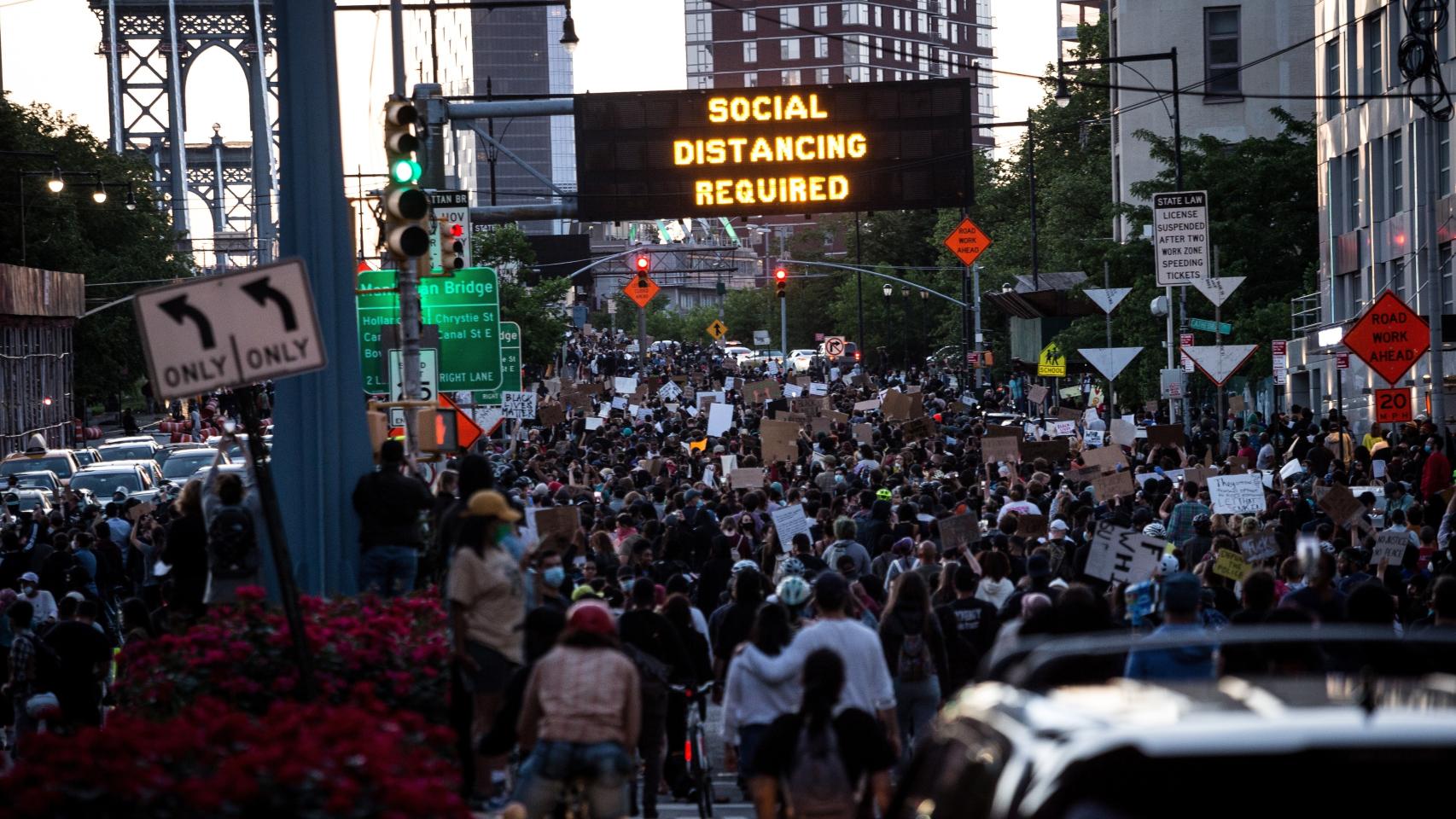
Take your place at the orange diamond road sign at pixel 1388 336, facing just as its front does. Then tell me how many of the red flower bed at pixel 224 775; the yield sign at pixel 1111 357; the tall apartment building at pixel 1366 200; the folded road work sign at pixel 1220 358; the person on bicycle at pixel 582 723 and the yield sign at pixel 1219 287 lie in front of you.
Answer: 2

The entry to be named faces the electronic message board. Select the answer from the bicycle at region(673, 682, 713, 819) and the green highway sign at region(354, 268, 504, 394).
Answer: the bicycle

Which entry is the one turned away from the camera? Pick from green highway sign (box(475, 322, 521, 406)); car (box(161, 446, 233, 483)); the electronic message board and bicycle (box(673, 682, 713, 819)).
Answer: the bicycle

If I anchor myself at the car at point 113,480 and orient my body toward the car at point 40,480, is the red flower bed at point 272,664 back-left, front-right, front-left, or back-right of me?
back-left

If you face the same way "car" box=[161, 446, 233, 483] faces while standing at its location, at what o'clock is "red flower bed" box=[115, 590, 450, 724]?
The red flower bed is roughly at 12 o'clock from the car.

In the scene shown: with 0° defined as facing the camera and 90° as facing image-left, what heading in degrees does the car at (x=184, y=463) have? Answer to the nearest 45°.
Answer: approximately 0°

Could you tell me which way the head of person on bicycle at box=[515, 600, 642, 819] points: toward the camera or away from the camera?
away from the camera

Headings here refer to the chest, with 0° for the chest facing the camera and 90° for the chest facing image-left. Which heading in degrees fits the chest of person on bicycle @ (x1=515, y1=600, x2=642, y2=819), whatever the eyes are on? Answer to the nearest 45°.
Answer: approximately 180°

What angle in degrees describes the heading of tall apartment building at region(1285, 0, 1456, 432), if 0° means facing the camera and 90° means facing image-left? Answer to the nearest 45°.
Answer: approximately 45°
